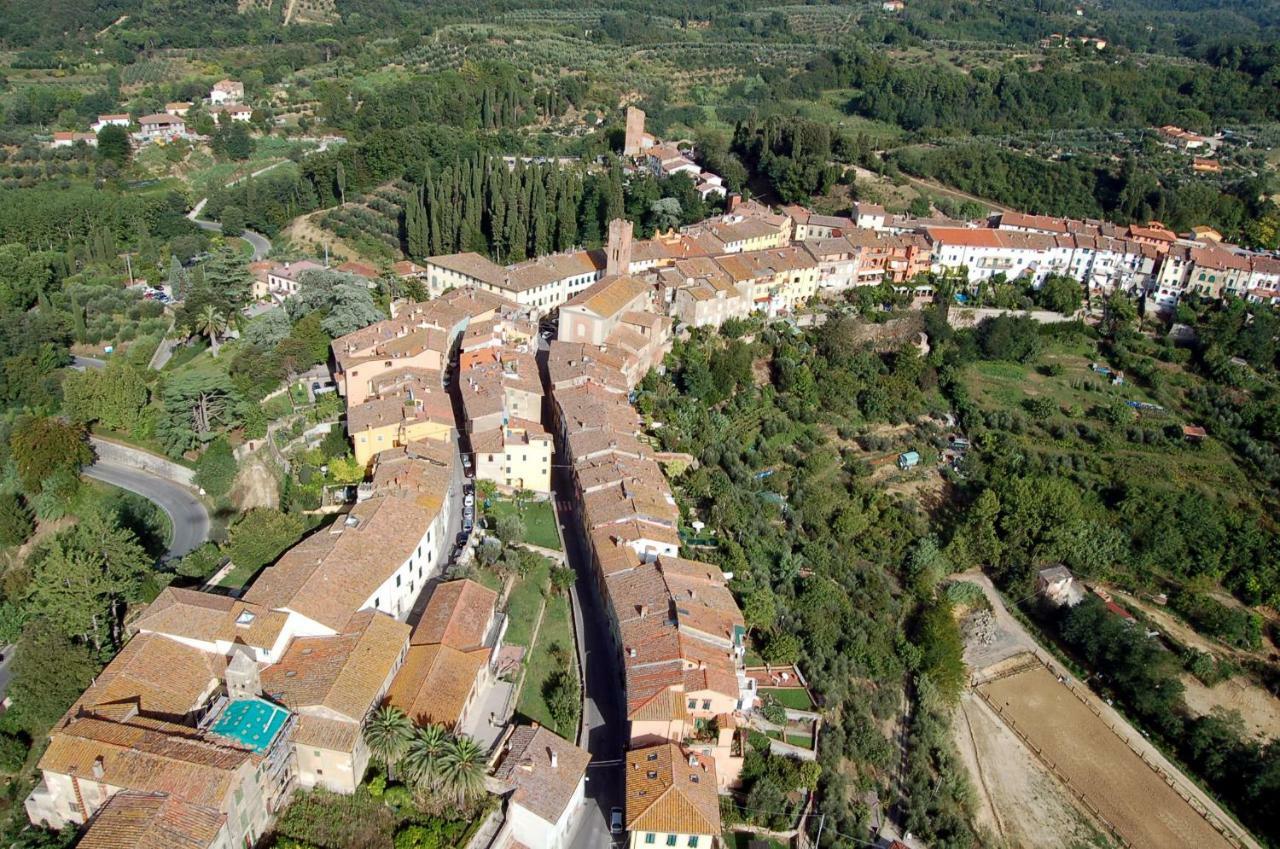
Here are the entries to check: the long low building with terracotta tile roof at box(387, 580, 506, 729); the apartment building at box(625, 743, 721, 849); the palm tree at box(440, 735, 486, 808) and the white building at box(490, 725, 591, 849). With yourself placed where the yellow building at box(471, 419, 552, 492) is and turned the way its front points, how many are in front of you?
4

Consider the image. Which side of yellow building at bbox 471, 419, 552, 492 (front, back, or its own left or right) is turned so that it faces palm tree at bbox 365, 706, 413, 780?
front

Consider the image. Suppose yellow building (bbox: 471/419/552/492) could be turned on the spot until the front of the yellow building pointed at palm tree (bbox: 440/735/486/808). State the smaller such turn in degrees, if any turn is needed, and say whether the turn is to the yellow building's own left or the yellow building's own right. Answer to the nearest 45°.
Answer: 0° — it already faces it

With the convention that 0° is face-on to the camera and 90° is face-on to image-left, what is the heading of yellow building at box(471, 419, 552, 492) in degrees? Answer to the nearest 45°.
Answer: approximately 0°

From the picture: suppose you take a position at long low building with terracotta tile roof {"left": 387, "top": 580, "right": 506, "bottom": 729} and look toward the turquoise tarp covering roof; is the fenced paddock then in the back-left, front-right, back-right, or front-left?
back-left

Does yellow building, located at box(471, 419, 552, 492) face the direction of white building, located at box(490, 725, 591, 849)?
yes

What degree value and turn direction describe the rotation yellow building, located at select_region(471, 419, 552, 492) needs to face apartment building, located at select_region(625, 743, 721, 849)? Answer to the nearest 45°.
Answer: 0° — it already faces it

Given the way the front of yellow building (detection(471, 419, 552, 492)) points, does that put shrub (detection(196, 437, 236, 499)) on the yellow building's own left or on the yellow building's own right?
on the yellow building's own right

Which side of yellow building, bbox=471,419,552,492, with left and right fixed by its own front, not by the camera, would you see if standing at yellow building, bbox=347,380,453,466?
right

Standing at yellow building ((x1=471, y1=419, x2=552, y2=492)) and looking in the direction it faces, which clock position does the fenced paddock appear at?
The fenced paddock is roughly at 10 o'clock from the yellow building.

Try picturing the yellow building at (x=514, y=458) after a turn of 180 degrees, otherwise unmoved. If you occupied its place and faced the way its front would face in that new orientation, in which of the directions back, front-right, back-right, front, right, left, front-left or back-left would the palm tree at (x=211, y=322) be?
front-left

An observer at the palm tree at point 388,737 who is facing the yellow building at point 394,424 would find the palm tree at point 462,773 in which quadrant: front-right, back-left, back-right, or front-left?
back-right

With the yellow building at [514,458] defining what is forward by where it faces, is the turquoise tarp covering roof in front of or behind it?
in front

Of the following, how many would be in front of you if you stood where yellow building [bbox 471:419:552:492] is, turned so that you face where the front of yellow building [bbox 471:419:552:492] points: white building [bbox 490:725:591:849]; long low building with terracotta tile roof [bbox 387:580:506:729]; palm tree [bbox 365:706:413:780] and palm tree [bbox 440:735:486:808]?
4

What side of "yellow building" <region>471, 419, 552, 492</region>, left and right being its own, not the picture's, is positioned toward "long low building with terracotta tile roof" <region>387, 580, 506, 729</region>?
front
